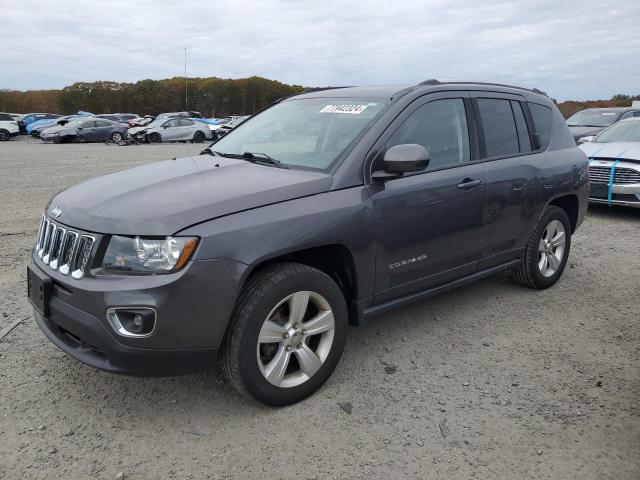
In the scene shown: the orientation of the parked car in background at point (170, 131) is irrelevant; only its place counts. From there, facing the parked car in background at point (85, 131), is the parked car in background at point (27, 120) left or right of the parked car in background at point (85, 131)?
right

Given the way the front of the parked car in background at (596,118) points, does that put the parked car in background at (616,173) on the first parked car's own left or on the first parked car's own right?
on the first parked car's own left

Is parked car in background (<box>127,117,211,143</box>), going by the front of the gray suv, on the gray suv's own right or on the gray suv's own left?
on the gray suv's own right

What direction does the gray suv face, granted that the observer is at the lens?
facing the viewer and to the left of the viewer

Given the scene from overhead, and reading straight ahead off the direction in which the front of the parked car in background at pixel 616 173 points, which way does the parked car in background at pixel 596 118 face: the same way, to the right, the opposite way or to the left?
the same way

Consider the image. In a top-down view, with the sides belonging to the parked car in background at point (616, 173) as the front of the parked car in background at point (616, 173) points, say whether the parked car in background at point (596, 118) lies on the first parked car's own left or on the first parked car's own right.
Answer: on the first parked car's own right

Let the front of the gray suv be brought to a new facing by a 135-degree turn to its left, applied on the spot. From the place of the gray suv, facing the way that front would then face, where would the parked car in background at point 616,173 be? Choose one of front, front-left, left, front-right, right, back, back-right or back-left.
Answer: front-left

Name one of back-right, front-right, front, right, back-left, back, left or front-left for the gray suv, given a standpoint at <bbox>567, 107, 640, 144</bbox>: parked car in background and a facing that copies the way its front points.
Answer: front-left

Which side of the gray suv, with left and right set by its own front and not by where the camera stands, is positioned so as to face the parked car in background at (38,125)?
right

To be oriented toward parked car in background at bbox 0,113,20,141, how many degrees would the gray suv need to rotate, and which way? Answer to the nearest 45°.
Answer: approximately 90° to its right

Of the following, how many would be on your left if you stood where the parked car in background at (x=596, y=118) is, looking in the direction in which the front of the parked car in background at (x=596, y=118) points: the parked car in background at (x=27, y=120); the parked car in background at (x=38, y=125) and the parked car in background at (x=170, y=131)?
0
